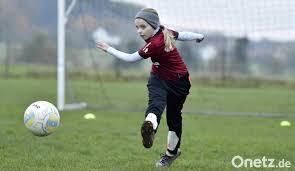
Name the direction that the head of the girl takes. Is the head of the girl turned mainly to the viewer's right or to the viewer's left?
to the viewer's left

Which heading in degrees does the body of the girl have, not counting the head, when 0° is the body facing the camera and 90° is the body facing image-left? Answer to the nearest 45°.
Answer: approximately 45°

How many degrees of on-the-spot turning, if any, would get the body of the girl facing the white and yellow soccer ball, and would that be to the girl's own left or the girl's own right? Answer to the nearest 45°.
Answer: approximately 45° to the girl's own right
